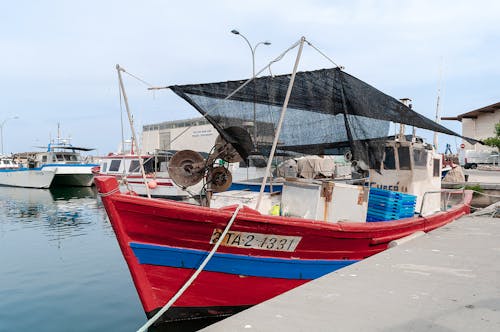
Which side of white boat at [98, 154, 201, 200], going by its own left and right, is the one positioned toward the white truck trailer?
back

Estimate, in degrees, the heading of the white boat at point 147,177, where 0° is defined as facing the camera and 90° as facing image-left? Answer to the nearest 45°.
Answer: approximately 90°

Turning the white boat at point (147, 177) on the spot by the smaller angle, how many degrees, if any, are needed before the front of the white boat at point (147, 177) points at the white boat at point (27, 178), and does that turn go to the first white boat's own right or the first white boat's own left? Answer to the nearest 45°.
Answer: approximately 45° to the first white boat's own right

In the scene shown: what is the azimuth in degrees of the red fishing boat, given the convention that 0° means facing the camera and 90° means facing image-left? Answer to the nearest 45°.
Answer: approximately 45°

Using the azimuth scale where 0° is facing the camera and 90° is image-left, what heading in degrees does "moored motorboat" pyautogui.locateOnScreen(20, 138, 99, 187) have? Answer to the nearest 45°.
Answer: approximately 315°

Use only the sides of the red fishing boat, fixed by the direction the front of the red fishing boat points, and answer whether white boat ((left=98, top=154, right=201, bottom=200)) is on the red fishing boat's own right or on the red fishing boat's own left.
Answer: on the red fishing boat's own right

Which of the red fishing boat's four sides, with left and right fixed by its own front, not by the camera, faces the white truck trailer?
back
